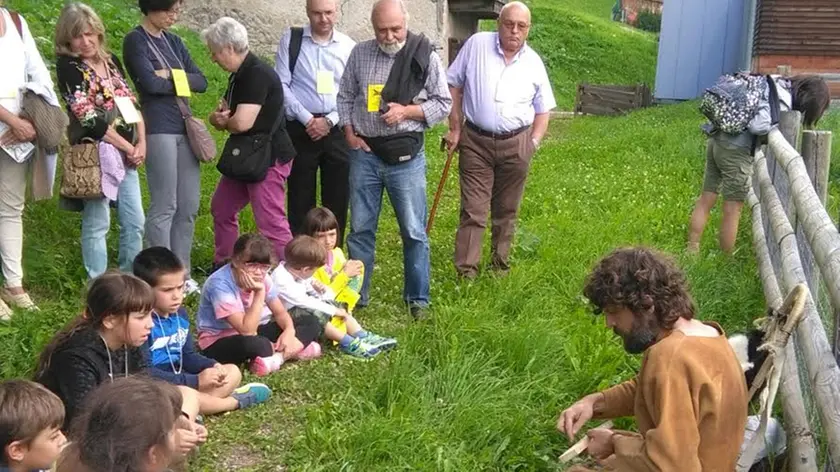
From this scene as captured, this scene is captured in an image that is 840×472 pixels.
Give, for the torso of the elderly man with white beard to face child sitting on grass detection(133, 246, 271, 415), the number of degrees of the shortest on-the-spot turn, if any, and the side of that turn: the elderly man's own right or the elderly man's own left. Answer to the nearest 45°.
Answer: approximately 45° to the elderly man's own right

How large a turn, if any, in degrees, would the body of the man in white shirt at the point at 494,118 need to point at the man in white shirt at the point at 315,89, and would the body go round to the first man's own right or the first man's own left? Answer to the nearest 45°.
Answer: approximately 90° to the first man's own right

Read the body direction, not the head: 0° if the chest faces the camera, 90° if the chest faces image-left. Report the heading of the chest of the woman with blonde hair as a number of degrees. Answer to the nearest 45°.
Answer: approximately 315°

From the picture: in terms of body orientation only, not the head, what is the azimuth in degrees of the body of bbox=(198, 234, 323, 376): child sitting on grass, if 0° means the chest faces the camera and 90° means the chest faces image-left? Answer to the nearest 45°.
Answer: approximately 315°

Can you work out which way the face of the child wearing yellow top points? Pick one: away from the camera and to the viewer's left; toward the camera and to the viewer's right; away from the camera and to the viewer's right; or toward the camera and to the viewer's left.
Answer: toward the camera and to the viewer's right

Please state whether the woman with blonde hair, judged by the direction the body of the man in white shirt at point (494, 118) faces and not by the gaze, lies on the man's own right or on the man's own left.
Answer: on the man's own right

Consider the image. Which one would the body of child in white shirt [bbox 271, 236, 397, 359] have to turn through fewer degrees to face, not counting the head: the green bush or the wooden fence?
the wooden fence

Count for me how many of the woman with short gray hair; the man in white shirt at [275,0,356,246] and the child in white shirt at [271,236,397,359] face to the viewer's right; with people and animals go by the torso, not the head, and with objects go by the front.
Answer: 1

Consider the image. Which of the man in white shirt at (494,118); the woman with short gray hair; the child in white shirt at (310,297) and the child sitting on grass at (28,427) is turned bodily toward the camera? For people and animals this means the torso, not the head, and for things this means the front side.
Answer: the man in white shirt

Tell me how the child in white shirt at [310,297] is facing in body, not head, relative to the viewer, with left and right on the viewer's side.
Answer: facing to the right of the viewer
